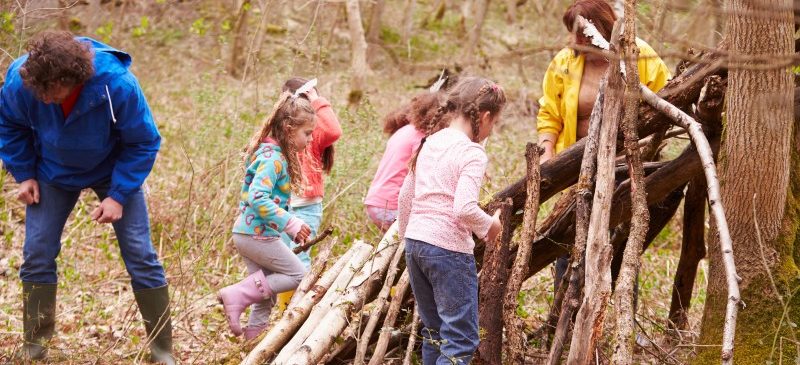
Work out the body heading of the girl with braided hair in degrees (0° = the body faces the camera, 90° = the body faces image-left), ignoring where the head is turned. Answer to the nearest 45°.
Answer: approximately 225°

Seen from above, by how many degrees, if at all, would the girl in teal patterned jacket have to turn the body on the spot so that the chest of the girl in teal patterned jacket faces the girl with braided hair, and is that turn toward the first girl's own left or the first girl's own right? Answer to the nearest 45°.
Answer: approximately 45° to the first girl's own right

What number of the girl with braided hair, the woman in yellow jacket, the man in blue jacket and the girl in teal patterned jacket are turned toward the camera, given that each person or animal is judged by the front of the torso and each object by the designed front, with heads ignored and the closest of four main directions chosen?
2

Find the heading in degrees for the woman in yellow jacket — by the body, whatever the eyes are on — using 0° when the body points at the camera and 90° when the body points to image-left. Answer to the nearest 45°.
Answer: approximately 0°

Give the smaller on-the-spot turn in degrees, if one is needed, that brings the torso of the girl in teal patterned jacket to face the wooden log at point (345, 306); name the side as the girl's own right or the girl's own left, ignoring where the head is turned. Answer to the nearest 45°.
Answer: approximately 45° to the girl's own right

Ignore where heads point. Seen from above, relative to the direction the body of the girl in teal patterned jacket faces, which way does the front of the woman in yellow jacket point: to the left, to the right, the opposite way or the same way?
to the right

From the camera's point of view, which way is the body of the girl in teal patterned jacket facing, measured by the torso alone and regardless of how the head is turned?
to the viewer's right

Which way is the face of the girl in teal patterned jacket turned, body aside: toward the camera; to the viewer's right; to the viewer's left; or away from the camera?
to the viewer's right
